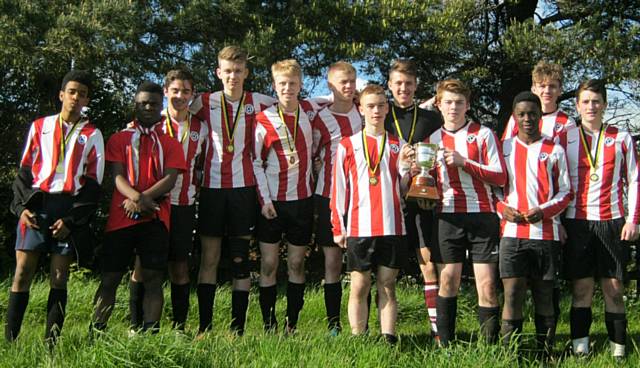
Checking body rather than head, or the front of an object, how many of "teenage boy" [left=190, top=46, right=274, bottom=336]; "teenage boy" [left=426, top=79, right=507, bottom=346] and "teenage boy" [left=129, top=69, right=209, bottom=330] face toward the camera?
3

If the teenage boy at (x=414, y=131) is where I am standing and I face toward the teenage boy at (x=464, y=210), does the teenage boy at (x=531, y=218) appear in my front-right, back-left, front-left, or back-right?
front-left

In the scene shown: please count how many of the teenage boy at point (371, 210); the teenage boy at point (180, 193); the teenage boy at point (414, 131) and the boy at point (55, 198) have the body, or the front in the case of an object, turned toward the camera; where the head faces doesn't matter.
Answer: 4

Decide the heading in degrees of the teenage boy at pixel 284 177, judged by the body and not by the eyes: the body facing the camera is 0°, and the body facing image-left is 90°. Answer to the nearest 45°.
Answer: approximately 0°

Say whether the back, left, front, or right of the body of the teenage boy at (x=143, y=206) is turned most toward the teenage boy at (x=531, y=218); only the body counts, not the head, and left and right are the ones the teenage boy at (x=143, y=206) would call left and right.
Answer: left

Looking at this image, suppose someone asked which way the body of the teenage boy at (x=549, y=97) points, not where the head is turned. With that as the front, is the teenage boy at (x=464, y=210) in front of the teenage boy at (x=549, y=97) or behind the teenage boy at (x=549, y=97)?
in front

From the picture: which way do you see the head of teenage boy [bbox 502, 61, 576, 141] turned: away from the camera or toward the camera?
toward the camera

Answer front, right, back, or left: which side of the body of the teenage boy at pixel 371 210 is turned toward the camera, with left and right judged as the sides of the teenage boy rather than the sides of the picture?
front

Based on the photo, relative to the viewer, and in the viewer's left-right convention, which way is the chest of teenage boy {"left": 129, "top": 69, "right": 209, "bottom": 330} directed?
facing the viewer

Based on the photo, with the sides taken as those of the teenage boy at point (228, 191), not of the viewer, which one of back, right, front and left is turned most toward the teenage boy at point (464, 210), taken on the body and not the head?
left

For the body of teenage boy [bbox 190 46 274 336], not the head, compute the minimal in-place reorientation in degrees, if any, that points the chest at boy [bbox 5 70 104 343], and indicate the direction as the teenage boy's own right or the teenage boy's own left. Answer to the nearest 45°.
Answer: approximately 45° to the teenage boy's own right

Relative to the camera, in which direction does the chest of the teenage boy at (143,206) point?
toward the camera

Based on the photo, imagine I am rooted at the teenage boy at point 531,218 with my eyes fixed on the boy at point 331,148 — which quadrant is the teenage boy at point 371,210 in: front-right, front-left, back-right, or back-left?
front-left

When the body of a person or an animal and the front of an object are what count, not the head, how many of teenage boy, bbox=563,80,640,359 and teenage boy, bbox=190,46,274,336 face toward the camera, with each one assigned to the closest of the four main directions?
2

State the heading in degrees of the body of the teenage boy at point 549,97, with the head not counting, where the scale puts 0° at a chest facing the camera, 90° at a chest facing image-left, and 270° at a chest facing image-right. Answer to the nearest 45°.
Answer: approximately 0°

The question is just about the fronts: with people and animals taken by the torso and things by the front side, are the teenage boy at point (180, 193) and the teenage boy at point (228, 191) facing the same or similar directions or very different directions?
same or similar directions

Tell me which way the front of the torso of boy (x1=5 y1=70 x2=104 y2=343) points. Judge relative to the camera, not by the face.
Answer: toward the camera
